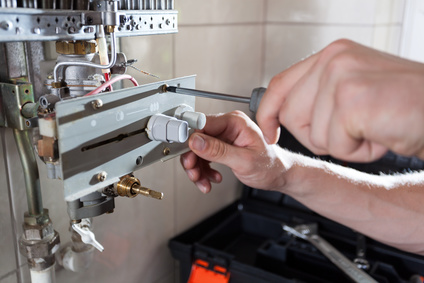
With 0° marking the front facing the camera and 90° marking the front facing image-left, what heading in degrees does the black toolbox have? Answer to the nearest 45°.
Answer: approximately 45°
